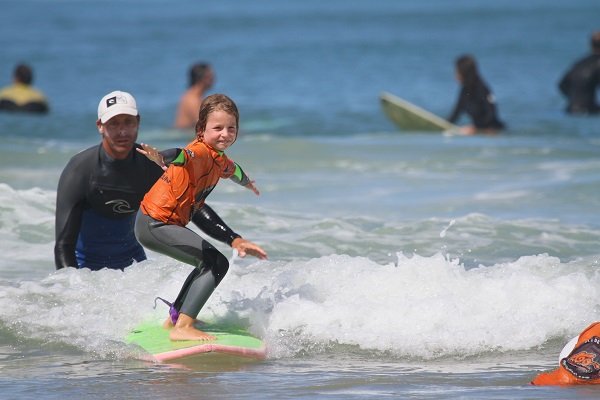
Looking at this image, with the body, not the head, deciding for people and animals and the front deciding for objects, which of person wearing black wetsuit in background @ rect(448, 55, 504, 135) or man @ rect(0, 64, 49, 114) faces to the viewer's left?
the person wearing black wetsuit in background

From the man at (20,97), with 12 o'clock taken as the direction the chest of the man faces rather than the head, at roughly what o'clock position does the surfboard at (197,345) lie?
The surfboard is roughly at 6 o'clock from the man.

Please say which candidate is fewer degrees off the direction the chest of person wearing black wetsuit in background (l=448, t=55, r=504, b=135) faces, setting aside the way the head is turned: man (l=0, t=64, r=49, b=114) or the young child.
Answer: the man

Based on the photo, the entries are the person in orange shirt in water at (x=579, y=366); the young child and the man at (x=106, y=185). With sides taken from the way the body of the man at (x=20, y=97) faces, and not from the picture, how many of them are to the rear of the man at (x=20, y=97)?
3

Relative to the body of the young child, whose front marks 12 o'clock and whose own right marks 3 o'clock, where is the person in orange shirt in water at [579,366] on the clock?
The person in orange shirt in water is roughly at 11 o'clock from the young child.

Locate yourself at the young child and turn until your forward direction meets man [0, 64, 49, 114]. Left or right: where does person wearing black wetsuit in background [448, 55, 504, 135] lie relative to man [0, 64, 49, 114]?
right

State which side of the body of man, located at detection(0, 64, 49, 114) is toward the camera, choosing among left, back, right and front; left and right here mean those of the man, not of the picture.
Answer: back

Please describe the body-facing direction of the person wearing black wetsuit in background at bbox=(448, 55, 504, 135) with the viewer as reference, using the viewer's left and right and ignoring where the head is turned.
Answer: facing to the left of the viewer

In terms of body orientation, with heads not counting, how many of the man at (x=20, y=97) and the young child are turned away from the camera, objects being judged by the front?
1

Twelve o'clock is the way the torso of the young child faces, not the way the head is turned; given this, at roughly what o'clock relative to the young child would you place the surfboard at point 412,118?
The surfboard is roughly at 8 o'clock from the young child.

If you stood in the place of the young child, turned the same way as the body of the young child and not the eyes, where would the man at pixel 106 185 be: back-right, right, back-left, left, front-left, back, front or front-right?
back
